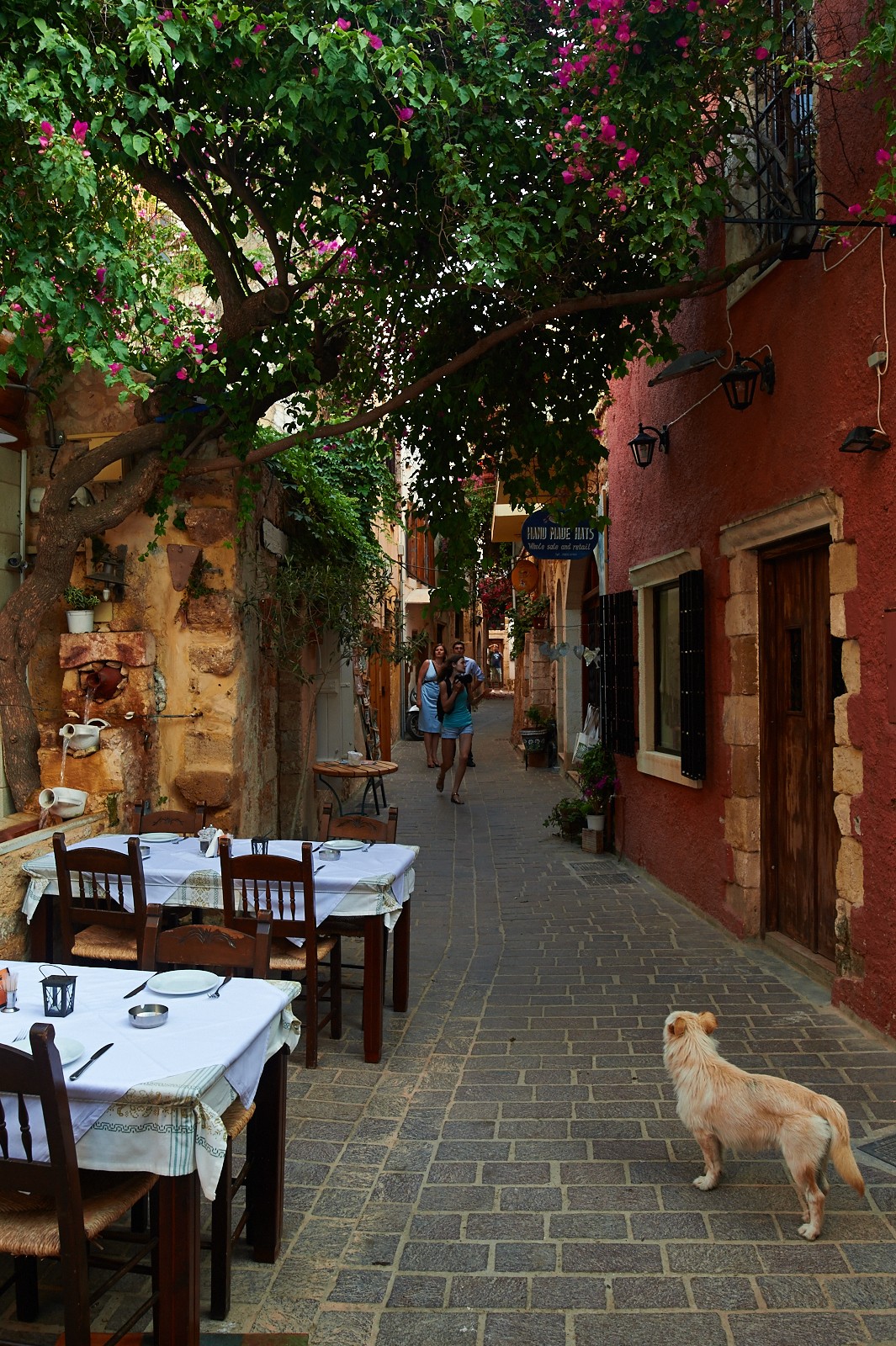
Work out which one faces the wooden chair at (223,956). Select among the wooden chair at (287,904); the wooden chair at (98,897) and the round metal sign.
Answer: the round metal sign

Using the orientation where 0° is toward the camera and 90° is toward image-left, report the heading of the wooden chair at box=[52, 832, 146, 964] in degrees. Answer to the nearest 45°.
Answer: approximately 180°

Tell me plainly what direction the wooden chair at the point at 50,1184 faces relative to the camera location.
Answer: facing away from the viewer and to the right of the viewer

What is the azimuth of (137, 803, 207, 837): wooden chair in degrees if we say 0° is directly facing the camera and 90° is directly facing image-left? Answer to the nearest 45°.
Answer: approximately 0°

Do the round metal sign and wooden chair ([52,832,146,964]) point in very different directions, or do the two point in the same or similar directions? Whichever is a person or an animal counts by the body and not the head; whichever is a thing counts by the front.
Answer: very different directions

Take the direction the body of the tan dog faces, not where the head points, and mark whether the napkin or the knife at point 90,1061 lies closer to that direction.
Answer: the napkin

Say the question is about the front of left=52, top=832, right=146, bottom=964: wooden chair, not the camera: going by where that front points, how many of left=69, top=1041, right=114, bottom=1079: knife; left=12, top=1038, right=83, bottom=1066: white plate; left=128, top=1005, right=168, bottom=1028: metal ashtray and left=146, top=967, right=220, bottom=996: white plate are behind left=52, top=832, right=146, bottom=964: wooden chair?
4

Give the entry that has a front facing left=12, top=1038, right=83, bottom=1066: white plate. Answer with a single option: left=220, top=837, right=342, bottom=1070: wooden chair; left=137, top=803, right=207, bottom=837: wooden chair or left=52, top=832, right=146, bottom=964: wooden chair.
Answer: left=137, top=803, right=207, bottom=837: wooden chair

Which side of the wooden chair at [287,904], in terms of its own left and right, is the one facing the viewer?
back

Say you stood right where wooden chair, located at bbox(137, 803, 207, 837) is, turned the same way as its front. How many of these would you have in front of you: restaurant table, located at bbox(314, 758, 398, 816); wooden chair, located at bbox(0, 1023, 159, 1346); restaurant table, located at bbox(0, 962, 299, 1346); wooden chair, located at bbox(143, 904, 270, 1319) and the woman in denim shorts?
3
